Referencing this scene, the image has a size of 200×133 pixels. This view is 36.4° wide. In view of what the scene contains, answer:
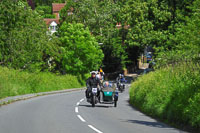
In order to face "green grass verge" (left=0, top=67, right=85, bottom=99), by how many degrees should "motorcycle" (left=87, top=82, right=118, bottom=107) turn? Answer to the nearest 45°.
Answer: approximately 135° to its right

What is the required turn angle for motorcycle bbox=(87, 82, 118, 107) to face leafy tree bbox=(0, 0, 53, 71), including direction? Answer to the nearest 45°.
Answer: approximately 135° to its right

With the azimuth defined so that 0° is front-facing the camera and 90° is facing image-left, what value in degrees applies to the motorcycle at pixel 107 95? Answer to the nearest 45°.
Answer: approximately 0°

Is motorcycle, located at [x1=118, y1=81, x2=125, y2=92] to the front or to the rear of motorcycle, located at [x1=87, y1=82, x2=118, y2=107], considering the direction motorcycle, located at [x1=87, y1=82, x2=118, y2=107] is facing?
to the rear
